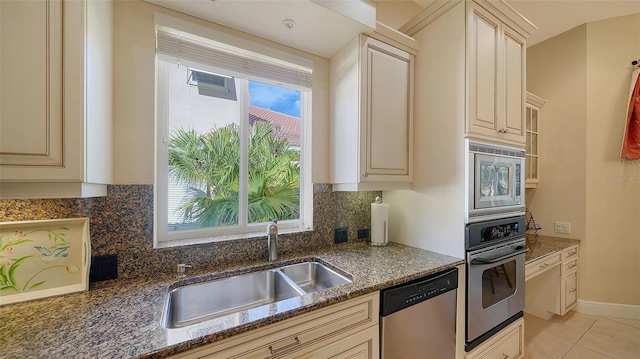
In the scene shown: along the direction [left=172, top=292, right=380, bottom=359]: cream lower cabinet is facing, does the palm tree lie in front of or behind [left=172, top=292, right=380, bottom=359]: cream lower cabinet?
behind

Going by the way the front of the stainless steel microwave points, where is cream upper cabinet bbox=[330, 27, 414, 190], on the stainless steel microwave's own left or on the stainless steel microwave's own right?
on the stainless steel microwave's own right

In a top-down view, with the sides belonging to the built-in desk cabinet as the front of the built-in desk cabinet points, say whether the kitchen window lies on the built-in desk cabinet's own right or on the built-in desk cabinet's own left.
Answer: on the built-in desk cabinet's own right

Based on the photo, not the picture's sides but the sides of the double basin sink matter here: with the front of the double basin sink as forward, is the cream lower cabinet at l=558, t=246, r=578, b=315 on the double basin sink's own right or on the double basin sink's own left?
on the double basin sink's own left

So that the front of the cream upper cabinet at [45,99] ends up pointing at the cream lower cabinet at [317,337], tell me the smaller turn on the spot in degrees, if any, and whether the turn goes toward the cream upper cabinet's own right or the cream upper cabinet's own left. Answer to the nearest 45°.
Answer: approximately 45° to the cream upper cabinet's own left

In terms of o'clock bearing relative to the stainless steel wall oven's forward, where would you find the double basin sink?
The double basin sink is roughly at 3 o'clock from the stainless steel wall oven.

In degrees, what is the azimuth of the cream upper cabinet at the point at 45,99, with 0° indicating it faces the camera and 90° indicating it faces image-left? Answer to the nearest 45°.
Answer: approximately 0°

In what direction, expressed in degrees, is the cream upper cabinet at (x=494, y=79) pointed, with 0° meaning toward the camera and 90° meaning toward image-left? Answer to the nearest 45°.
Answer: approximately 315°

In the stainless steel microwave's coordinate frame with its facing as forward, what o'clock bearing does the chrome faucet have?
The chrome faucet is roughly at 3 o'clock from the stainless steel microwave.

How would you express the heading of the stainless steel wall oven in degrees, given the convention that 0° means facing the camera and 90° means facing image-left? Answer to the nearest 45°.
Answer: approximately 315°

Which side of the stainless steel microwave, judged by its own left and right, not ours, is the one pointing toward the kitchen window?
right

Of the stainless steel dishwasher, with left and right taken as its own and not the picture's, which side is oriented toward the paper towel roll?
back
